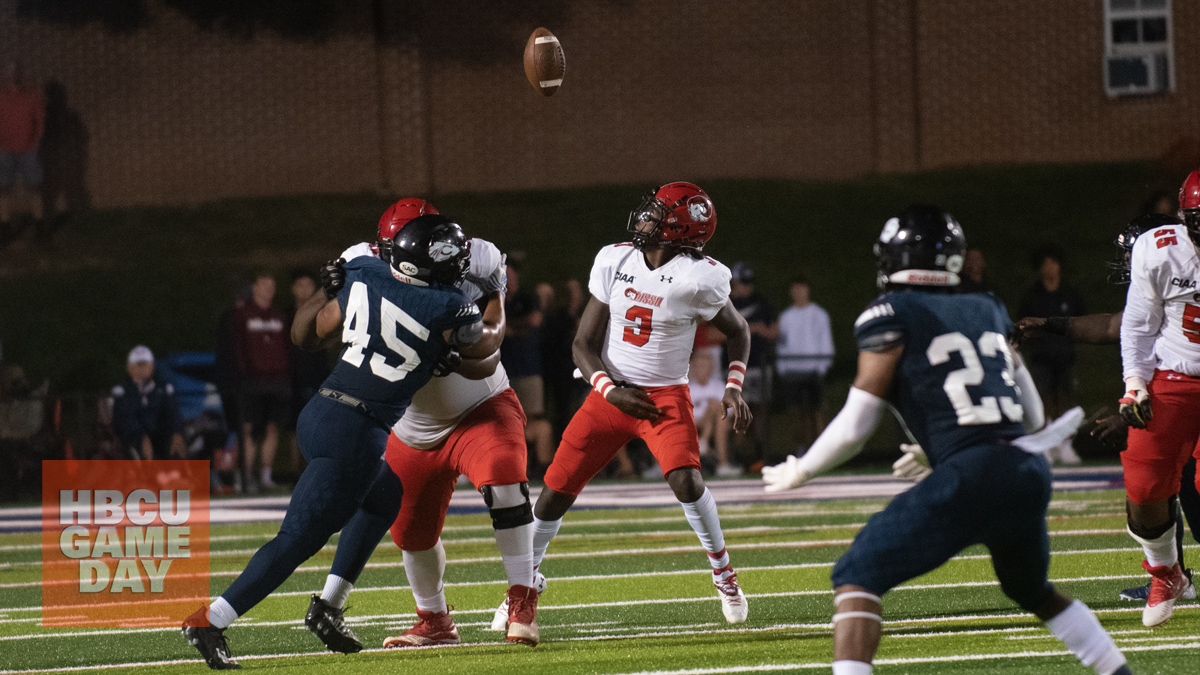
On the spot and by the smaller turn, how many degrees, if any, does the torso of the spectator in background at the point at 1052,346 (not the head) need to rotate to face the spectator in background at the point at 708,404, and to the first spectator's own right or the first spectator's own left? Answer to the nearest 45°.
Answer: approximately 90° to the first spectator's own right

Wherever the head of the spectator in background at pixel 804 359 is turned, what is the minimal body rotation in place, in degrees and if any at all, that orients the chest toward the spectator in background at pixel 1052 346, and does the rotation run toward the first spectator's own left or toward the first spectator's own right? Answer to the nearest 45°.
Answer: approximately 90° to the first spectator's own left

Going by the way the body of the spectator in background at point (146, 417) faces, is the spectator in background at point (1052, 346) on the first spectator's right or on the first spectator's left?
on the first spectator's left

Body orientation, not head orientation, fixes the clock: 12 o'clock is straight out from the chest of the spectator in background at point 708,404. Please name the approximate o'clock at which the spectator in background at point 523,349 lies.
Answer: the spectator in background at point 523,349 is roughly at 2 o'clock from the spectator in background at point 708,404.

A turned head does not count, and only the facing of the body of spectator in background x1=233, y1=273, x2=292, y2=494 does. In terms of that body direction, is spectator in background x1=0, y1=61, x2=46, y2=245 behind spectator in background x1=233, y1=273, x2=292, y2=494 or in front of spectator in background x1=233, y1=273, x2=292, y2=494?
behind

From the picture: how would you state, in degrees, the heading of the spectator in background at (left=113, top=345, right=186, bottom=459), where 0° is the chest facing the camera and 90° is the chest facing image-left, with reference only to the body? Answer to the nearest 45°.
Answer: approximately 0°
